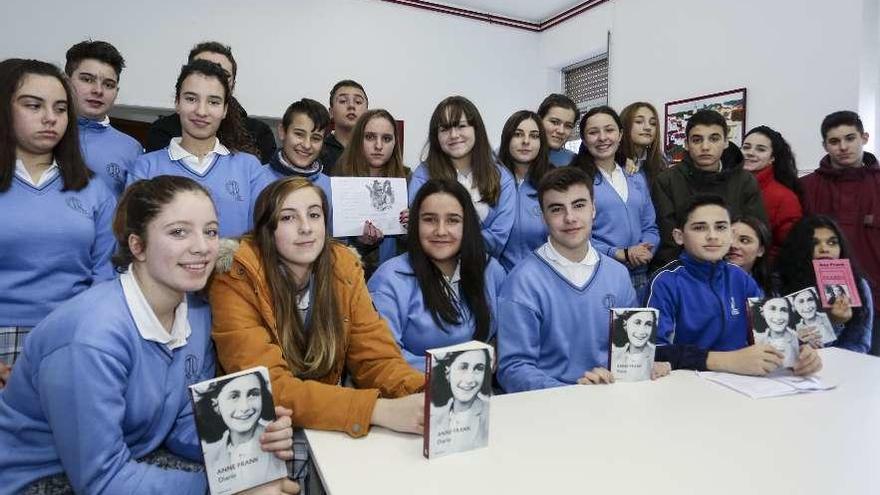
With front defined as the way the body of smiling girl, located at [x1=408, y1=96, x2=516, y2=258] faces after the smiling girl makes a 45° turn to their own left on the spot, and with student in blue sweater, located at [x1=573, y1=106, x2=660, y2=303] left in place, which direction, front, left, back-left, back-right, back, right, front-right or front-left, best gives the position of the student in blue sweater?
front-left

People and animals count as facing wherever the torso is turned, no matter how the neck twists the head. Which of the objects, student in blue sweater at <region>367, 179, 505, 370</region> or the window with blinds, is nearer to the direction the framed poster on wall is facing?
the student in blue sweater

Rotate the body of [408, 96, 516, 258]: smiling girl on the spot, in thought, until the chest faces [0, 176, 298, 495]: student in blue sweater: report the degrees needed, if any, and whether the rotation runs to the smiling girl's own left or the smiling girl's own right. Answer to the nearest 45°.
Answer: approximately 45° to the smiling girl's own right

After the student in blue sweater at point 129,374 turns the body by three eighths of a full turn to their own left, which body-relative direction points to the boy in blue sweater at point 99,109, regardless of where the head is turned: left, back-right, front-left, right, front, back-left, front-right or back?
front

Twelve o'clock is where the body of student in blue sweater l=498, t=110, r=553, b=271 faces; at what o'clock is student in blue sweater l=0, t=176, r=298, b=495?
student in blue sweater l=0, t=176, r=298, b=495 is roughly at 1 o'clock from student in blue sweater l=498, t=110, r=553, b=271.

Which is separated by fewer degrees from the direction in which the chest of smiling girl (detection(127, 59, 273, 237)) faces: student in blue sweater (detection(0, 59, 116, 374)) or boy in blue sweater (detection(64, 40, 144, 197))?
the student in blue sweater

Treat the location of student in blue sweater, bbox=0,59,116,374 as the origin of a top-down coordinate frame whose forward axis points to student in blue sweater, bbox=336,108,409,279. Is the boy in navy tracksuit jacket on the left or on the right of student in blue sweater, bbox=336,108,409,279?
right

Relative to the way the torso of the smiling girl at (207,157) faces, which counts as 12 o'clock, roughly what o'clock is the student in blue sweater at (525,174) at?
The student in blue sweater is roughly at 9 o'clock from the smiling girl.
